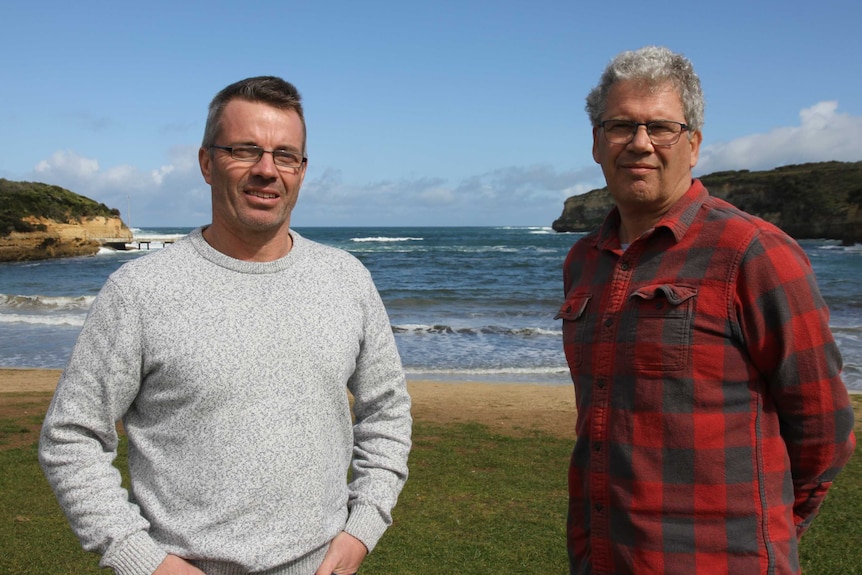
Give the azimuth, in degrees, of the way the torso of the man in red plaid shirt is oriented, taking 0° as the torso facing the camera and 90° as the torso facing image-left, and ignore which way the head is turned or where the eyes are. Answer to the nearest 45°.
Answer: approximately 45°

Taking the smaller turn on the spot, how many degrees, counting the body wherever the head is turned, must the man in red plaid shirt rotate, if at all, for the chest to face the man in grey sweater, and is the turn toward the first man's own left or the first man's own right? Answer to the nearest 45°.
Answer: approximately 45° to the first man's own right
